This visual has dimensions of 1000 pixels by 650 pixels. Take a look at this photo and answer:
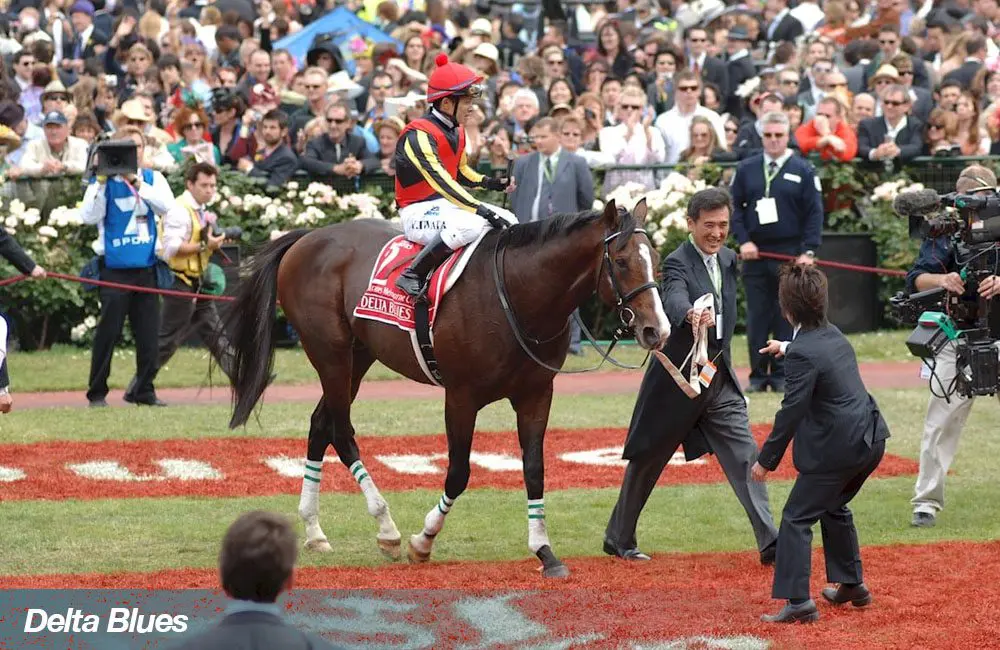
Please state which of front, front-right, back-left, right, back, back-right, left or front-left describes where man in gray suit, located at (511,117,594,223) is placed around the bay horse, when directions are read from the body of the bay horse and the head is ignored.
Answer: back-left

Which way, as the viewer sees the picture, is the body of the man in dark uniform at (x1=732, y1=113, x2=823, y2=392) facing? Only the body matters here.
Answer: toward the camera

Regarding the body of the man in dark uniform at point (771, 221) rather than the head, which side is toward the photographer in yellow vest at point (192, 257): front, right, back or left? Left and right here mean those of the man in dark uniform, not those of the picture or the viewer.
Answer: right

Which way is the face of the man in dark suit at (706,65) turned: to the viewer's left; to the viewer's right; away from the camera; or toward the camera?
toward the camera

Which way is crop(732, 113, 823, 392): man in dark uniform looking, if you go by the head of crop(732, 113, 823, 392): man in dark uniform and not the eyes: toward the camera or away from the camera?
toward the camera

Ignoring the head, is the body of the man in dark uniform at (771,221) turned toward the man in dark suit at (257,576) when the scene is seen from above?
yes

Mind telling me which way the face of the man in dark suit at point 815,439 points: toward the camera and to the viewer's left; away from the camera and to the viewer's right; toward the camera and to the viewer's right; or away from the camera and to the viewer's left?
away from the camera and to the viewer's left

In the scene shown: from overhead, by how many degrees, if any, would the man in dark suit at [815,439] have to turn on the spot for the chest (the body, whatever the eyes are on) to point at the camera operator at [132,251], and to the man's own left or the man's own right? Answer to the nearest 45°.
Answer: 0° — they already face them

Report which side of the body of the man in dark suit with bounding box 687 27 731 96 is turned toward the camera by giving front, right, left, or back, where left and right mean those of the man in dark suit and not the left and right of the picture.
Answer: front

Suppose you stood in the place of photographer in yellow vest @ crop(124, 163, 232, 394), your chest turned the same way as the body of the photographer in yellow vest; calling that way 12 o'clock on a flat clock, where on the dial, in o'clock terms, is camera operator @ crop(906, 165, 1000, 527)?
The camera operator is roughly at 12 o'clock from the photographer in yellow vest.

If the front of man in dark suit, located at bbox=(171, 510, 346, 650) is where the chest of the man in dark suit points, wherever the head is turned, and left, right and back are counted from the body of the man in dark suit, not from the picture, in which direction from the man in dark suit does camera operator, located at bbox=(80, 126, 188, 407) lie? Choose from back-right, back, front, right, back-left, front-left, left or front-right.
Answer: front

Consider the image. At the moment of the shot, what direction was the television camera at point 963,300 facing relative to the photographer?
facing to the left of the viewer

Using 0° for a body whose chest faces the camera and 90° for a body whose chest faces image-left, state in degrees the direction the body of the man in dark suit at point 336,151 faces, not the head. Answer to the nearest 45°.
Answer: approximately 0°

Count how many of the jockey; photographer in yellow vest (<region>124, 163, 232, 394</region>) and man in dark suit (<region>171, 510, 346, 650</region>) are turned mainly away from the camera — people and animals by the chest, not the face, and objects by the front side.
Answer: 1

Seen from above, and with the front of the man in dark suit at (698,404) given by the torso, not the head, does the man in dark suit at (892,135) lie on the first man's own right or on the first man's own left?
on the first man's own left

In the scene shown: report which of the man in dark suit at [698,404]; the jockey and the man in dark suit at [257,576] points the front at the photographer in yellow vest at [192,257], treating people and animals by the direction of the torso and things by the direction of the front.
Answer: the man in dark suit at [257,576]
